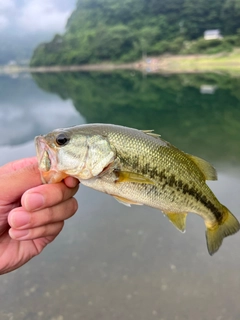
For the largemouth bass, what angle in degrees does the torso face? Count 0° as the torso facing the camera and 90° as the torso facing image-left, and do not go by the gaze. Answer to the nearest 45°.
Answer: approximately 90°
